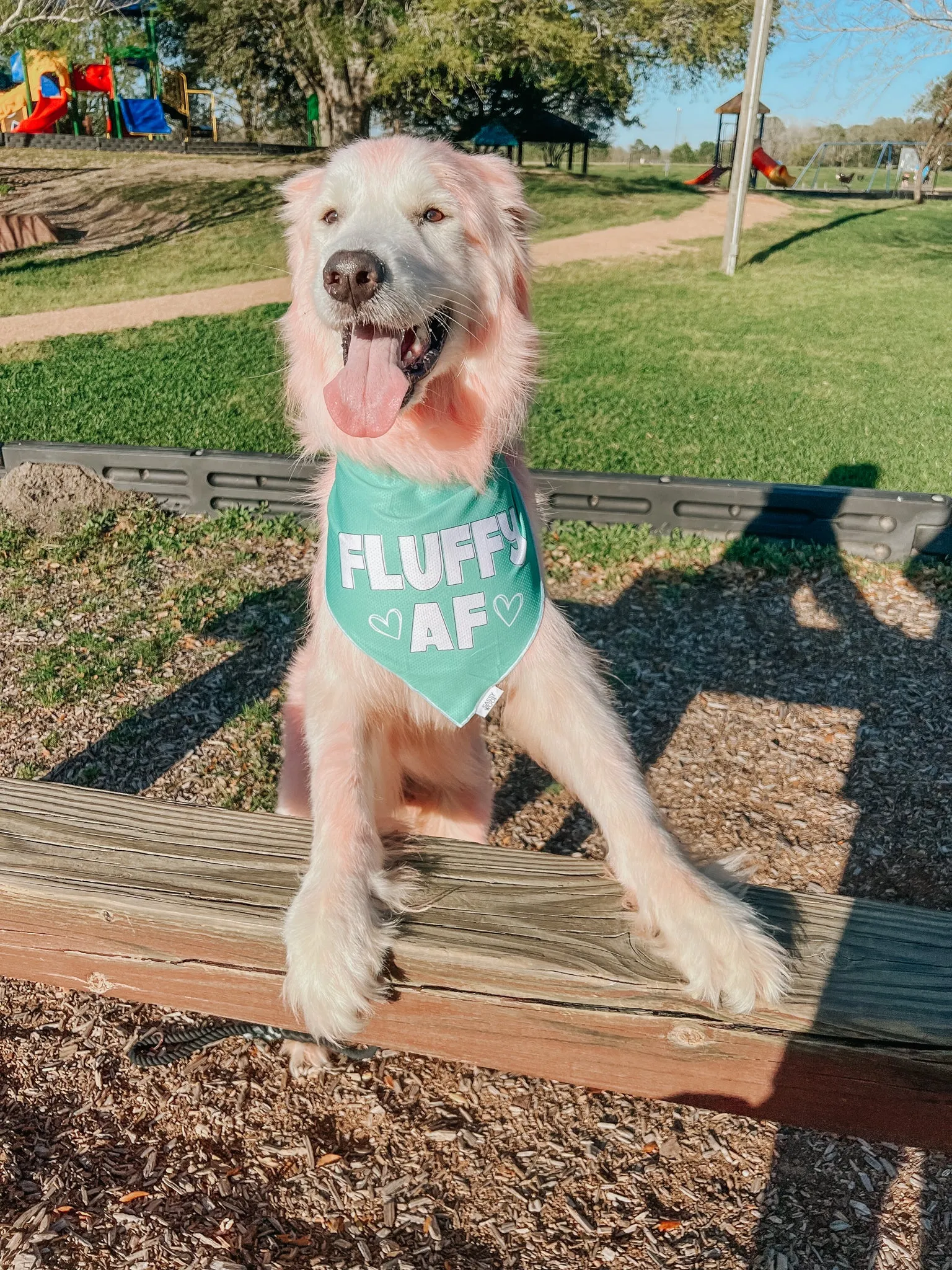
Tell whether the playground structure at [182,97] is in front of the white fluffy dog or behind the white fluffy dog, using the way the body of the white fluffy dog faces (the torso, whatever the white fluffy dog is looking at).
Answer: behind

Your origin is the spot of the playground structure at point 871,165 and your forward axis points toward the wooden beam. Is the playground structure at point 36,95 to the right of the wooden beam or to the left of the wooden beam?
right

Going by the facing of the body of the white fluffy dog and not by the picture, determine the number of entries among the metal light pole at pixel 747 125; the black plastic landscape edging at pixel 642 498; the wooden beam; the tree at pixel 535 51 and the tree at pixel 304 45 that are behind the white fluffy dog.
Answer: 4

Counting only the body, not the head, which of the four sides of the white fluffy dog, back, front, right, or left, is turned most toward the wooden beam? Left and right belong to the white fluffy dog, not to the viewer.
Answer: front

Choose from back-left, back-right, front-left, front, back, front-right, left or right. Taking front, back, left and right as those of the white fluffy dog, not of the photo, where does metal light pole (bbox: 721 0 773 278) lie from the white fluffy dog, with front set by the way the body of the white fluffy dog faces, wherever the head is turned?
back

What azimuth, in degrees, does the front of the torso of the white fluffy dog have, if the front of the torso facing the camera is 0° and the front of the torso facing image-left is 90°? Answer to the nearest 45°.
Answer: approximately 0°

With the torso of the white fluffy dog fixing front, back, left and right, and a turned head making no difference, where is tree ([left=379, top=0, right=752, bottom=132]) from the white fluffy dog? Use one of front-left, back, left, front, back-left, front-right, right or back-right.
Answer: back

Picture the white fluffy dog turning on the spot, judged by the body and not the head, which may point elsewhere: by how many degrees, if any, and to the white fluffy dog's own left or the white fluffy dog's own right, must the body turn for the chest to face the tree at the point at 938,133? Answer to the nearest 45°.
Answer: approximately 180°

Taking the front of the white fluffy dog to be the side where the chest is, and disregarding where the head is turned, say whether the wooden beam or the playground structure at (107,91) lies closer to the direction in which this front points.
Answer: the wooden beam

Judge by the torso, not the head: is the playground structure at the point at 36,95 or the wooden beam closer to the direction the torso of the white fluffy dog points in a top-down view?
the wooden beam

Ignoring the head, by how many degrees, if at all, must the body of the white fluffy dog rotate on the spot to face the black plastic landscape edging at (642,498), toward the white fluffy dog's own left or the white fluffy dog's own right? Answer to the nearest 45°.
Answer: approximately 180°
